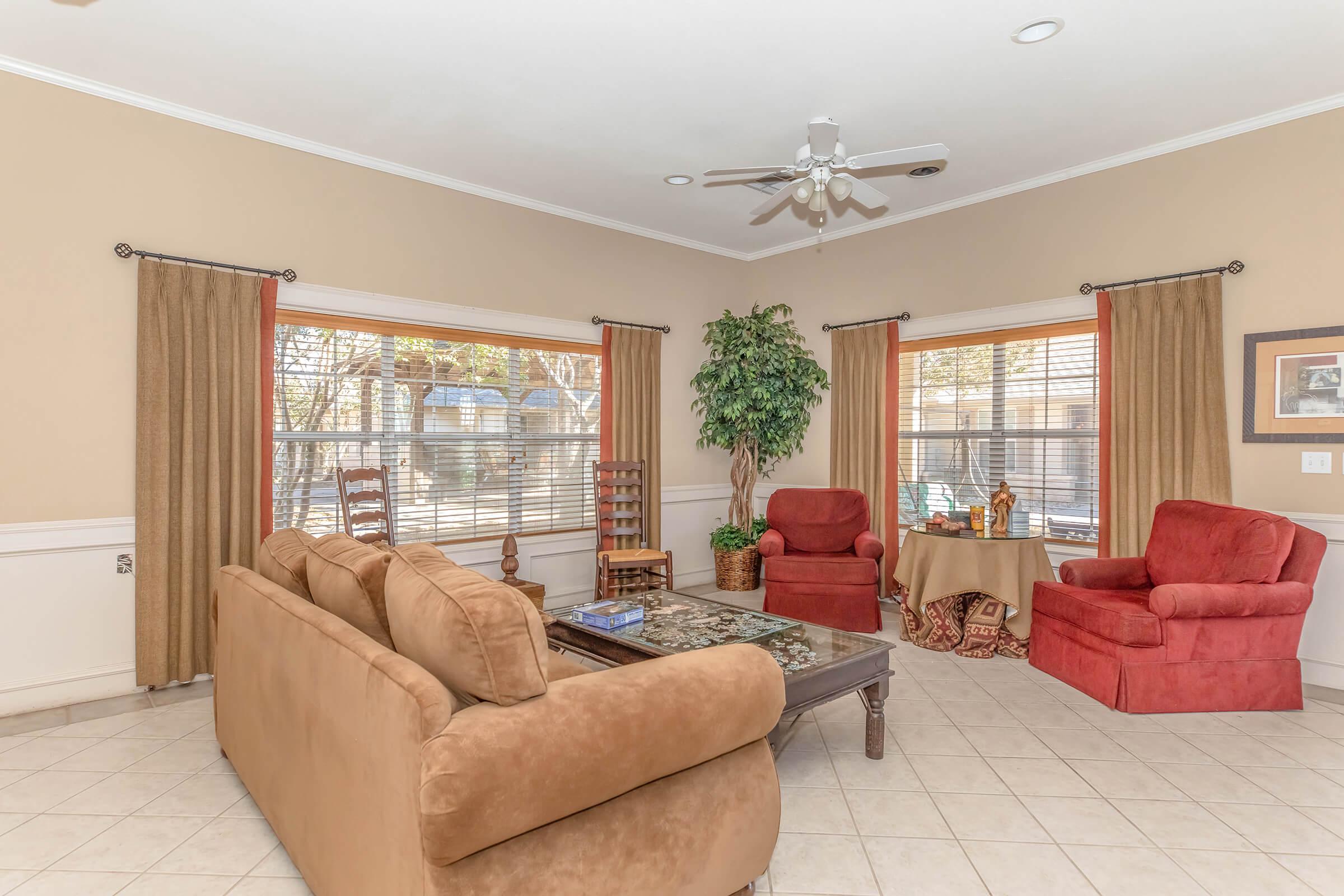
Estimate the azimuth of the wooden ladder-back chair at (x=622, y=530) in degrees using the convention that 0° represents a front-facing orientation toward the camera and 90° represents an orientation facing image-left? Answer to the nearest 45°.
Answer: approximately 315°

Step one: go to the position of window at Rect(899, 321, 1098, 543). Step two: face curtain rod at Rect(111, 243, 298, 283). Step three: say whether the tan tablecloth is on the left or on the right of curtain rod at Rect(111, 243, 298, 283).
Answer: left

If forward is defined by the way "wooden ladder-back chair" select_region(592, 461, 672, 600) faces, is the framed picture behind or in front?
in front

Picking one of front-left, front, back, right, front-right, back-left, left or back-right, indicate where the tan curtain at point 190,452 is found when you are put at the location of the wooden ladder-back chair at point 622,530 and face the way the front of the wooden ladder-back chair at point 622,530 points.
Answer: right

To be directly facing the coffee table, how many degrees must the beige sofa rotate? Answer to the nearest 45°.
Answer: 0° — it already faces it

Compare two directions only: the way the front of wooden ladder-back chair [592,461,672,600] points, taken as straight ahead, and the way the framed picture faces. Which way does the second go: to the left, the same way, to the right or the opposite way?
to the right

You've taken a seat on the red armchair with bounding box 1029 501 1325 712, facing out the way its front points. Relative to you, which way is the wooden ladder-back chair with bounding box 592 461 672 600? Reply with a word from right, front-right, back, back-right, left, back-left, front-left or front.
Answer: front-right

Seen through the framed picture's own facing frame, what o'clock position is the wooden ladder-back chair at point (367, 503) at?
The wooden ladder-back chair is roughly at 2 o'clock from the framed picture.

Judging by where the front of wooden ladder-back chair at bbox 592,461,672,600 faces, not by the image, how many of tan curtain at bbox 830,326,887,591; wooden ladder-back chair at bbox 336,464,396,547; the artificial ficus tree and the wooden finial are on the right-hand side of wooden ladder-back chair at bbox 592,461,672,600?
2

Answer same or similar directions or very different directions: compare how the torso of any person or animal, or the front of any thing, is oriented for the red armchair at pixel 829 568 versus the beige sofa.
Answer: very different directions

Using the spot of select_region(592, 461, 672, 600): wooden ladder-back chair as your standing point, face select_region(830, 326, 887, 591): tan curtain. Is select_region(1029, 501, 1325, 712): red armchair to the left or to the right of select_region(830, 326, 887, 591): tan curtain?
right

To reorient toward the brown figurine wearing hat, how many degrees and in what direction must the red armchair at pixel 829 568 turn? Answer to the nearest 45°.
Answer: approximately 90° to its left

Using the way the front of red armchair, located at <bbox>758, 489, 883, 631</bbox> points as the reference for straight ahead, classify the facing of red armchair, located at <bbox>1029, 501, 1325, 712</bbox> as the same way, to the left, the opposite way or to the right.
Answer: to the right

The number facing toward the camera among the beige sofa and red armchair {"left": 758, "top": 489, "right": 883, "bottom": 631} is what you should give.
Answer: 1
